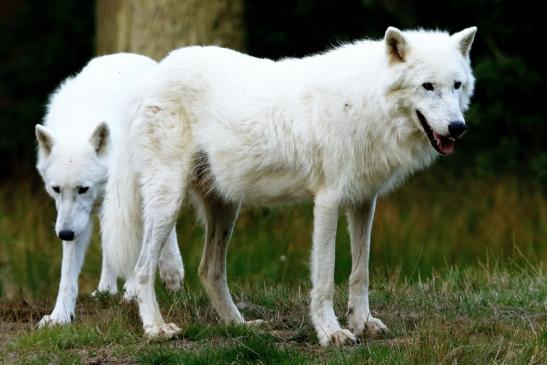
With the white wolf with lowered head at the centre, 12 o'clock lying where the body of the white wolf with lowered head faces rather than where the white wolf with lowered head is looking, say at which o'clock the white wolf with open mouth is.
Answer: The white wolf with open mouth is roughly at 9 o'clock from the white wolf with lowered head.

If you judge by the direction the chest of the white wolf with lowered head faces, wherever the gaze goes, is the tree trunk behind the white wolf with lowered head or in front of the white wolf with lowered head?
behind

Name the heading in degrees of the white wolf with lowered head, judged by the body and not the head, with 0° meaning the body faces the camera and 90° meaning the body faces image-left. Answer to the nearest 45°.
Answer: approximately 45°
